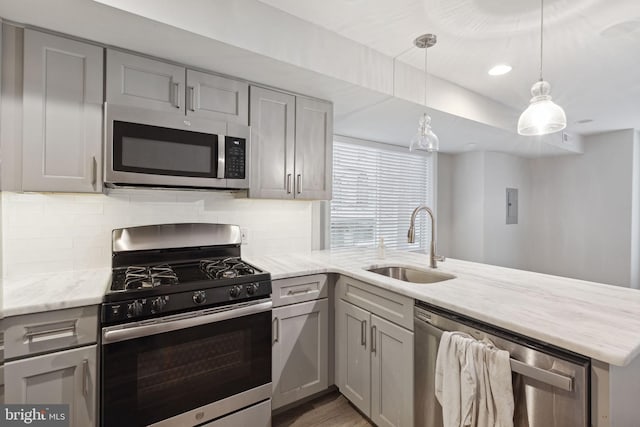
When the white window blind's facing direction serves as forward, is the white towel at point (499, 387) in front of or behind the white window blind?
in front

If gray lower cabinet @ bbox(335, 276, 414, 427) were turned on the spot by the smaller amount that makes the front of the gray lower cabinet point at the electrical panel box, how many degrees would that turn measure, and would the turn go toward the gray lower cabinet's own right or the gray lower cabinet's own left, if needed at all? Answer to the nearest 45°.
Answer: approximately 180°

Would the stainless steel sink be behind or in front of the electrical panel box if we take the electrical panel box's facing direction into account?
in front

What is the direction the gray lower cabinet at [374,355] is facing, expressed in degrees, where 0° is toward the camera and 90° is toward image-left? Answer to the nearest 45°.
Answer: approximately 45°

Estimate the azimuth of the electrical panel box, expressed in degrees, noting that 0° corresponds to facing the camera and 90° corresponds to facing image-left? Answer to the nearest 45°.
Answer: approximately 0°

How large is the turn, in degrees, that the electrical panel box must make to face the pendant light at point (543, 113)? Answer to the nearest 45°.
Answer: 0° — it already faces it

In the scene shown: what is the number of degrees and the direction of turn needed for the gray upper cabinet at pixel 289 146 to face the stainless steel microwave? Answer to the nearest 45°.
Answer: approximately 90° to its right

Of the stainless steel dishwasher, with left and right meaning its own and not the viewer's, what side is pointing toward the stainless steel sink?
right

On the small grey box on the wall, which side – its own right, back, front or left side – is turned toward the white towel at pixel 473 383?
front
